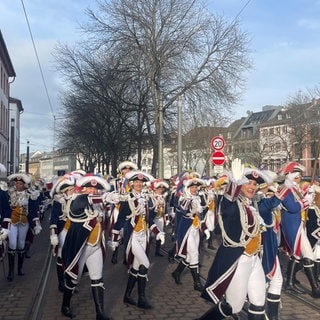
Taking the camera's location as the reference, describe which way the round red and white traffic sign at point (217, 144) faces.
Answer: facing the viewer

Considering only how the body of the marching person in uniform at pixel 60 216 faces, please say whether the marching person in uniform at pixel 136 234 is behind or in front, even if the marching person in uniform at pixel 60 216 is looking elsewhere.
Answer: in front

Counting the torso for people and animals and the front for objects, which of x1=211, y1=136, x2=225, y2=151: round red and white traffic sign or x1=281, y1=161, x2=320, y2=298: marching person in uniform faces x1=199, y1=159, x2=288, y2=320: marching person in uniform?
the round red and white traffic sign

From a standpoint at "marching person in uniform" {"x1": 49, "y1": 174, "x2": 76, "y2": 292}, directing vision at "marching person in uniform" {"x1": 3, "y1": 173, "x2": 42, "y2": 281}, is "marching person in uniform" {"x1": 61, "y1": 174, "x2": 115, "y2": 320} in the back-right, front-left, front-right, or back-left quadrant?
back-left

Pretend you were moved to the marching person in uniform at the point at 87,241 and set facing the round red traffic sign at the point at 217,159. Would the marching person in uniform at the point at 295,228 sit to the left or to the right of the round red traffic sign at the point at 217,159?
right

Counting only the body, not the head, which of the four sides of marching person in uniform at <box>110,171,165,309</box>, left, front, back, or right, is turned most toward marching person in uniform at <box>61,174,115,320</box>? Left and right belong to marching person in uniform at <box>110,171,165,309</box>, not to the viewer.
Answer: right
